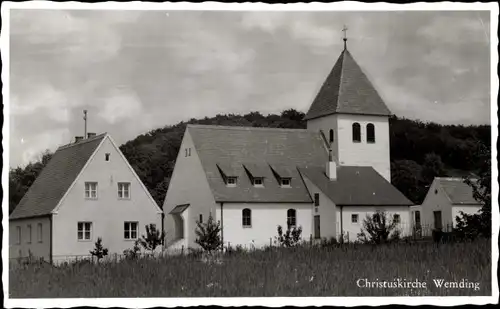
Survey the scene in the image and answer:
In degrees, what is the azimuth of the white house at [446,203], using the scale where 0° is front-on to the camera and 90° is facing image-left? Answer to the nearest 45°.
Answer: approximately 45°

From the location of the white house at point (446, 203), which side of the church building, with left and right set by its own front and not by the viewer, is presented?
back

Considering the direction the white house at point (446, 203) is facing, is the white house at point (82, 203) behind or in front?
in front

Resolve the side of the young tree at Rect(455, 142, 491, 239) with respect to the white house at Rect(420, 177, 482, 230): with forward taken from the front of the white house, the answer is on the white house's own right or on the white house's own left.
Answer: on the white house's own left

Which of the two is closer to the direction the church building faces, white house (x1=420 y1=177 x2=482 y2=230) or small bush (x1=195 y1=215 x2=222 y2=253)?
the small bush

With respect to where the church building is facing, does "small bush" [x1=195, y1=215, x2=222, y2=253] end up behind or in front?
in front

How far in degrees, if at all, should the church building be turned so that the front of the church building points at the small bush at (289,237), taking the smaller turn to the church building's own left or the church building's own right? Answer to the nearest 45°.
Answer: approximately 45° to the church building's own left

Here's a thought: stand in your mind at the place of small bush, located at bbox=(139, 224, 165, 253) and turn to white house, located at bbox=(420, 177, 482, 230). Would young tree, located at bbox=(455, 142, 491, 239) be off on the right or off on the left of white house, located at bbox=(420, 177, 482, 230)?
right

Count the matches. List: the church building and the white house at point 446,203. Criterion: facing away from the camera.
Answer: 0

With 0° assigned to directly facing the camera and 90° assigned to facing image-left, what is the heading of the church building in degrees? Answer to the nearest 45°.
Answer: approximately 45°
